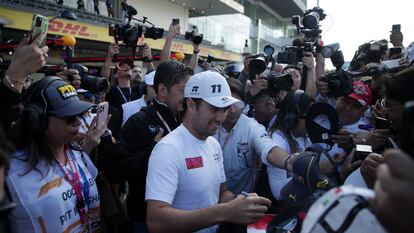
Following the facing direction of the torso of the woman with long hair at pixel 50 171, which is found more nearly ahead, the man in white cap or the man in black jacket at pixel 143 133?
the man in white cap

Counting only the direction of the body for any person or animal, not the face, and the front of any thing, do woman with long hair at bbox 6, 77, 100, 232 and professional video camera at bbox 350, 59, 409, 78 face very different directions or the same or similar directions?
very different directions

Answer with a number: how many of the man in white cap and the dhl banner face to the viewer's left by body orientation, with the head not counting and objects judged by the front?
0

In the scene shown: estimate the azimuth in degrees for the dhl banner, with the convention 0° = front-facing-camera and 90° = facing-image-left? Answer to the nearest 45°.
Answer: approximately 315°

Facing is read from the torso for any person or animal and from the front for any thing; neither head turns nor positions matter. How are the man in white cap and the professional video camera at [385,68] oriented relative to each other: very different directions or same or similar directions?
very different directions

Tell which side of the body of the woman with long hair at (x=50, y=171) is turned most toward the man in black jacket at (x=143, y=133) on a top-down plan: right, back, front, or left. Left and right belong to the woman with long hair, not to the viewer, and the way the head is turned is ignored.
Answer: left

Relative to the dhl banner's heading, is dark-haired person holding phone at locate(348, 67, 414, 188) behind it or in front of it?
in front

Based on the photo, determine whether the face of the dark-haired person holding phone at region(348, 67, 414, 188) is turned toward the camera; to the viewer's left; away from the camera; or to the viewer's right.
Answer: to the viewer's left

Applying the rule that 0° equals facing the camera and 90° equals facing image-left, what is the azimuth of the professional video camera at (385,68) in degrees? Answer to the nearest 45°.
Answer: approximately 90°

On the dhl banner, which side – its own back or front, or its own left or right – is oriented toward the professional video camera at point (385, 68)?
front

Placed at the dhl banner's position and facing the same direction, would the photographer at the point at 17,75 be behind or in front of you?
in front

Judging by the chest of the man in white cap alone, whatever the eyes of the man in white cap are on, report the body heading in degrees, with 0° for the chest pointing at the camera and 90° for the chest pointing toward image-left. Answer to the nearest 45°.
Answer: approximately 315°
